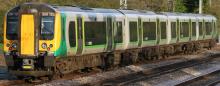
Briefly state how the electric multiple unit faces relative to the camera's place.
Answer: facing the viewer and to the left of the viewer

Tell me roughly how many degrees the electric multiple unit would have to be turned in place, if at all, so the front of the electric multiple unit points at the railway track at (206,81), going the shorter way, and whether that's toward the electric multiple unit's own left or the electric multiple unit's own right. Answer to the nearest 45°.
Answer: approximately 45° to the electric multiple unit's own left
